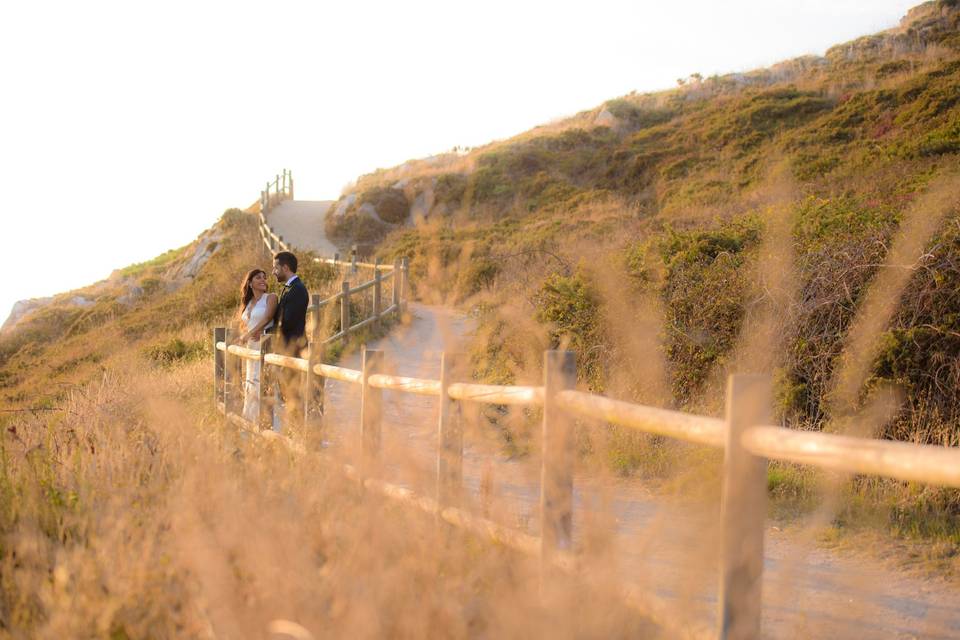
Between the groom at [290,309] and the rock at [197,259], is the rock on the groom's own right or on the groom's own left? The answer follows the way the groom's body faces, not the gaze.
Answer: on the groom's own right

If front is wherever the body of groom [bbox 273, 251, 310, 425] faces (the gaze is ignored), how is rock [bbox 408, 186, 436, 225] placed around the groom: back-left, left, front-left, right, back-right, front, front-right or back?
right

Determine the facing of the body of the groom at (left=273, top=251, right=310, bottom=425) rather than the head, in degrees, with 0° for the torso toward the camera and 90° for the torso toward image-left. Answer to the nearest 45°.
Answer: approximately 90°

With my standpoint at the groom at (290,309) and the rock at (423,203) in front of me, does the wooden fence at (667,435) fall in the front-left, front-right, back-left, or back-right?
back-right

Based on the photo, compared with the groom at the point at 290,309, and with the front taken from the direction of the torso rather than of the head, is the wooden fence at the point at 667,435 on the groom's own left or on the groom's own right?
on the groom's own left

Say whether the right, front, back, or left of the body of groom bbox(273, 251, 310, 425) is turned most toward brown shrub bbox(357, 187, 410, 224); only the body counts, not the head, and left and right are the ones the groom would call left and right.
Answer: right

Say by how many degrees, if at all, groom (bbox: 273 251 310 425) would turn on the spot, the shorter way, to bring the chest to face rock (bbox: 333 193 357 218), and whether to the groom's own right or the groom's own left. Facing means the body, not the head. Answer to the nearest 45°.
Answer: approximately 90° to the groom's own right

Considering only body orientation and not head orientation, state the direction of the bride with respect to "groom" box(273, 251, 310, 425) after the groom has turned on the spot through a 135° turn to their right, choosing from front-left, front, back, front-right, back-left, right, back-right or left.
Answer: left

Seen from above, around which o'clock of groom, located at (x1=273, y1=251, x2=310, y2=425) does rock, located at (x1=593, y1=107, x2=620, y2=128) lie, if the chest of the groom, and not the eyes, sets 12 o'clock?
The rock is roughly at 4 o'clock from the groom.

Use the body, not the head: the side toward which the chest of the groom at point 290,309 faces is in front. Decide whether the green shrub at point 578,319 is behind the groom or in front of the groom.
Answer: behind

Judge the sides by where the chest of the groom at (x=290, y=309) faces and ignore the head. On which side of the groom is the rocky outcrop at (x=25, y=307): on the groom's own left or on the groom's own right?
on the groom's own right

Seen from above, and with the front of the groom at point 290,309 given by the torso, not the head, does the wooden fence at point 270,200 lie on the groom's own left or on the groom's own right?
on the groom's own right

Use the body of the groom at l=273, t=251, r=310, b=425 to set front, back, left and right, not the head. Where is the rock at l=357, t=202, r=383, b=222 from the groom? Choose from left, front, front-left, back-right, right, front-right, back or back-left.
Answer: right

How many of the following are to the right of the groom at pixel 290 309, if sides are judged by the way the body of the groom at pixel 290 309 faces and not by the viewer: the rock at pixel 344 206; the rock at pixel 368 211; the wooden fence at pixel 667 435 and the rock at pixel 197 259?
3

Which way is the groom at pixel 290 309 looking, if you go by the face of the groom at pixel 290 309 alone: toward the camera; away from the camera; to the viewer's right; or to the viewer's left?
to the viewer's left
